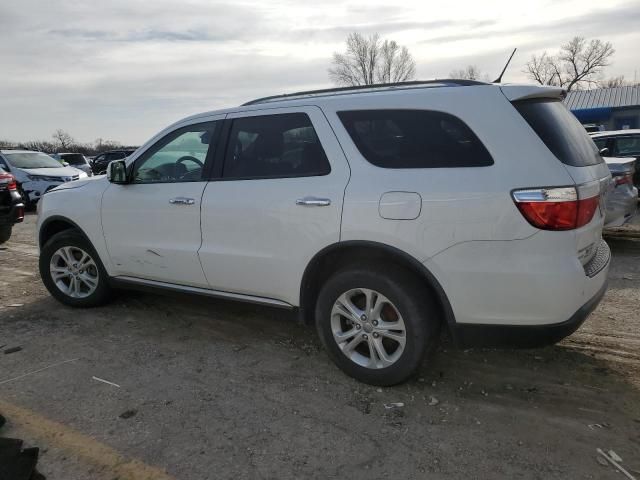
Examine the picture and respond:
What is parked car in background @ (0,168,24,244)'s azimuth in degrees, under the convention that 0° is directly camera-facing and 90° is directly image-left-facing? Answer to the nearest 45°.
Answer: approximately 135°

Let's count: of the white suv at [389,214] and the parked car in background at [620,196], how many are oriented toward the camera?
0

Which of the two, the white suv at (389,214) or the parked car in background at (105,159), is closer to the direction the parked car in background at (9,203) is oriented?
the parked car in background

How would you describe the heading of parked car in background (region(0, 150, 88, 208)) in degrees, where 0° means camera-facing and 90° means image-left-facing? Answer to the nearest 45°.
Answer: approximately 315°

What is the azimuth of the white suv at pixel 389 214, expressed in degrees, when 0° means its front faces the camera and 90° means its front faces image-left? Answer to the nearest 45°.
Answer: approximately 135°

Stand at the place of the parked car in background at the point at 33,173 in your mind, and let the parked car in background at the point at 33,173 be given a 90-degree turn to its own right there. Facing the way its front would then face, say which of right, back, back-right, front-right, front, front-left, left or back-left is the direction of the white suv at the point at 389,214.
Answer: front-left

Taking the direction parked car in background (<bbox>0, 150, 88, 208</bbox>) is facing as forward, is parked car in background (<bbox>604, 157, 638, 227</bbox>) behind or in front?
in front

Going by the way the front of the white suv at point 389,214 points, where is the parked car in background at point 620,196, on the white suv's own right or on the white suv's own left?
on the white suv's own right

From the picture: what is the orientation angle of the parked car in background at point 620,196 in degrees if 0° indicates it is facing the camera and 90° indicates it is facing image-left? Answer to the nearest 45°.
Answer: approximately 135°

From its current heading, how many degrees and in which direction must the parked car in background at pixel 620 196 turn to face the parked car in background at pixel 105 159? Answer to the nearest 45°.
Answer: approximately 45° to its left

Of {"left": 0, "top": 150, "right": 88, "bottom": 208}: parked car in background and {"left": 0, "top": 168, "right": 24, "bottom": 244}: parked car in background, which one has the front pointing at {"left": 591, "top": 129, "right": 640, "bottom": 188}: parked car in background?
{"left": 0, "top": 150, "right": 88, "bottom": 208}: parked car in background
